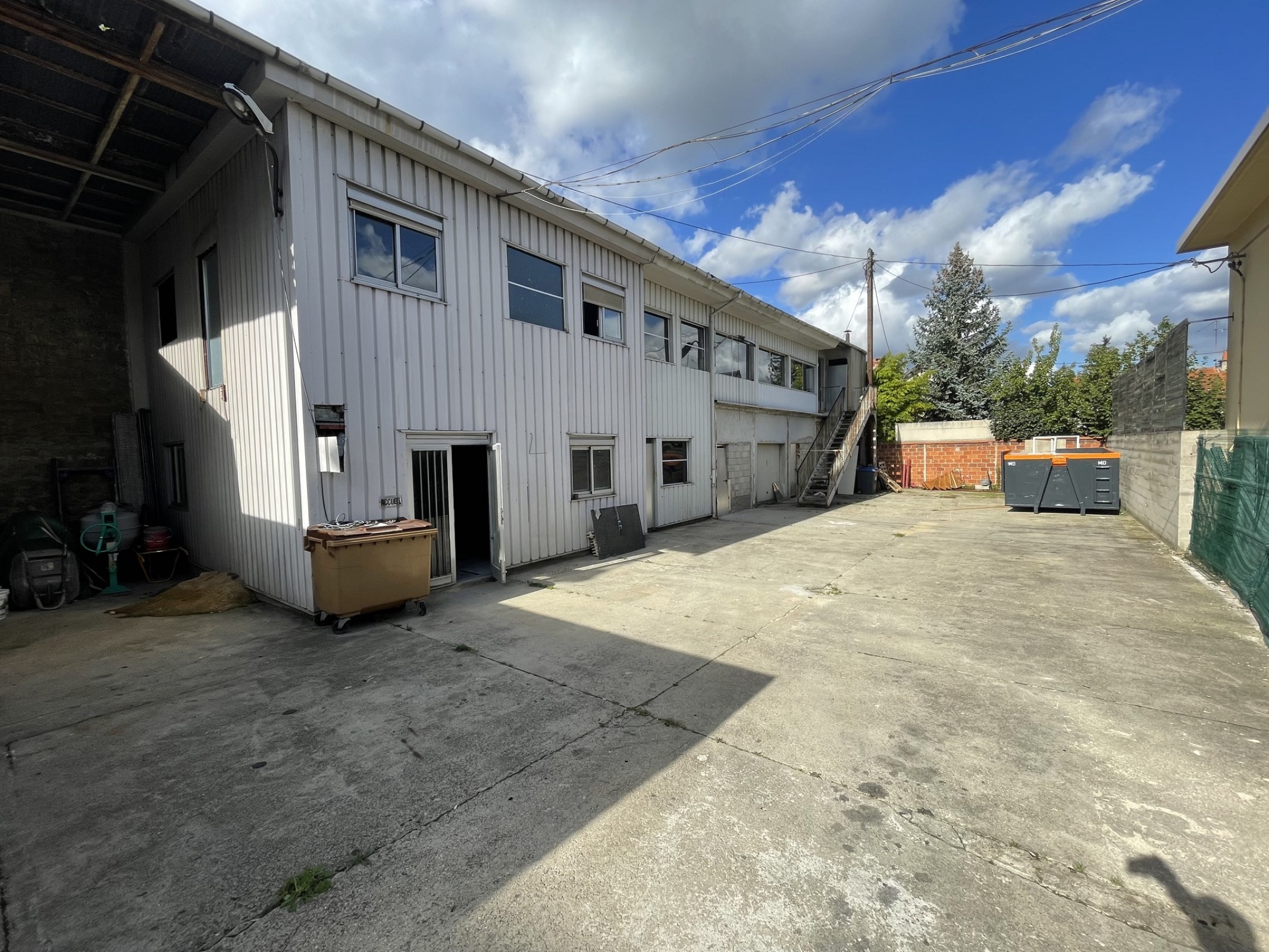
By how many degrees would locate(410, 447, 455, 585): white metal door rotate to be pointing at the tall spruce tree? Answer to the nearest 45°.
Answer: approximately 90° to its left

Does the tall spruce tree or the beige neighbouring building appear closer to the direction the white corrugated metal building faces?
the beige neighbouring building

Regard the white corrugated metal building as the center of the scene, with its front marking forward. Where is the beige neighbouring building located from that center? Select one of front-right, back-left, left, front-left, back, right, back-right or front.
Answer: front-left

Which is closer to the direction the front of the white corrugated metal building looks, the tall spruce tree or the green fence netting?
the green fence netting

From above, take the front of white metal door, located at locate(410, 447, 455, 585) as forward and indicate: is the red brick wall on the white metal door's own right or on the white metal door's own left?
on the white metal door's own left

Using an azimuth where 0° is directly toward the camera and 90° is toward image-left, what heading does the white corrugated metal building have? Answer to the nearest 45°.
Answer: approximately 315°

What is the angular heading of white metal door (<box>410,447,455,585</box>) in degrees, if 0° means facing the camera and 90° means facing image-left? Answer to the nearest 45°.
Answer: approximately 315°

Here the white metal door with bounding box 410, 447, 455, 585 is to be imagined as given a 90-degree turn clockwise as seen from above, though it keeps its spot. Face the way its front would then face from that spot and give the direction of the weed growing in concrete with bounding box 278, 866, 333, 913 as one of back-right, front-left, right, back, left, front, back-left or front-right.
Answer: front-left

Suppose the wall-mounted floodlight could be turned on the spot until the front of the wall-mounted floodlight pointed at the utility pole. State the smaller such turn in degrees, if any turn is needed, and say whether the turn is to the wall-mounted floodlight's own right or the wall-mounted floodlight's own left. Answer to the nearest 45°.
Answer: approximately 135° to the wall-mounted floodlight's own left

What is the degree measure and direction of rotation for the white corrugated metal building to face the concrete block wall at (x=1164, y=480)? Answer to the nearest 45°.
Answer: approximately 45° to its left

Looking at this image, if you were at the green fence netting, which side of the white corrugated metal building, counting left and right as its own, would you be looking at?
front
